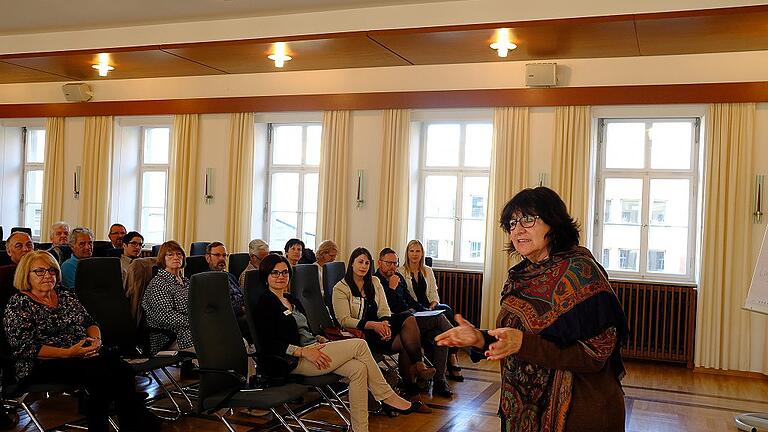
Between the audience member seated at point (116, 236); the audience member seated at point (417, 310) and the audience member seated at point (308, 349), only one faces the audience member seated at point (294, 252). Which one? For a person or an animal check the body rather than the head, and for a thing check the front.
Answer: the audience member seated at point (116, 236)

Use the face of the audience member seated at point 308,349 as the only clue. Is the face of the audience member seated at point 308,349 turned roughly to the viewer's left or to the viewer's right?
to the viewer's right

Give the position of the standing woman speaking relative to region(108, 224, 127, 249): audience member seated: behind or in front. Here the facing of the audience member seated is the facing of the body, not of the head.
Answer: in front

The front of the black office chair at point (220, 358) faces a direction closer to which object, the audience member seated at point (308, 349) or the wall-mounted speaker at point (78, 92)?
the audience member seated

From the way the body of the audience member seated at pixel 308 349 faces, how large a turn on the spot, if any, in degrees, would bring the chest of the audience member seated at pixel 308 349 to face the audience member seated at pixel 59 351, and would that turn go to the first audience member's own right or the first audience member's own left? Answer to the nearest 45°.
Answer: approximately 135° to the first audience member's own right
